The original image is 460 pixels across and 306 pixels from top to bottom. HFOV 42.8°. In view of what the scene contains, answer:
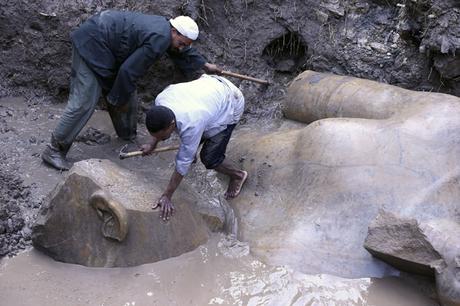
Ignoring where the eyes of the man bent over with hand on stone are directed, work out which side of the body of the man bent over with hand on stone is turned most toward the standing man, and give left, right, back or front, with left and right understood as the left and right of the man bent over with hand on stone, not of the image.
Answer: right

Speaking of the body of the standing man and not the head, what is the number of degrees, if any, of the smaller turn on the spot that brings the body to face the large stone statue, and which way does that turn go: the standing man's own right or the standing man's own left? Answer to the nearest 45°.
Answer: approximately 45° to the standing man's own right

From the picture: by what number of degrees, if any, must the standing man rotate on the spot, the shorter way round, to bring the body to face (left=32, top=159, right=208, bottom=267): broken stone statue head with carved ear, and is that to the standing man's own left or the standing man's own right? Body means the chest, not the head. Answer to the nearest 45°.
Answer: approximately 90° to the standing man's own right

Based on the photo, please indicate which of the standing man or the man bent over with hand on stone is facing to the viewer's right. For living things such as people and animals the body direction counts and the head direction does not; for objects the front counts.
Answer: the standing man

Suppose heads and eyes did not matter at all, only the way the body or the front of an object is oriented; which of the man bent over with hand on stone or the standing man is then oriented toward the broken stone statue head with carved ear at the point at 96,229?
the man bent over with hand on stone

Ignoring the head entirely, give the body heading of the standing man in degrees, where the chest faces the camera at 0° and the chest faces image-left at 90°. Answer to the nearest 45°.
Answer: approximately 270°

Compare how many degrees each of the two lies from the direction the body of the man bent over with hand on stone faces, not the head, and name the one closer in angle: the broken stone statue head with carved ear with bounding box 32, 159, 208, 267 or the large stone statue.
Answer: the broken stone statue head with carved ear

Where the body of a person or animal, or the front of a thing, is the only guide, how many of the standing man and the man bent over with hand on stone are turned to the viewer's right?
1

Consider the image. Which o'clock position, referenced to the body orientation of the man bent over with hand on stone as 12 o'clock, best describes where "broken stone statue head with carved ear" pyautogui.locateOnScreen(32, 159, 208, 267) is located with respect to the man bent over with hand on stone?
The broken stone statue head with carved ear is roughly at 12 o'clock from the man bent over with hand on stone.

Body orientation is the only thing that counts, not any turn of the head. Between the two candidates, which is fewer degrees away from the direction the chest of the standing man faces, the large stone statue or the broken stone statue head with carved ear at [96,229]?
the large stone statue

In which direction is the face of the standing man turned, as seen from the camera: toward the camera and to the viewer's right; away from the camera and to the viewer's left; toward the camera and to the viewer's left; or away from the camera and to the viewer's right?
toward the camera and to the viewer's right
